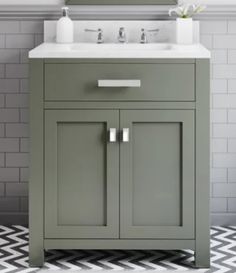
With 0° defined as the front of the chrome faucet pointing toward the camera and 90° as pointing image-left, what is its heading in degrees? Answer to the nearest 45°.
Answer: approximately 0°
